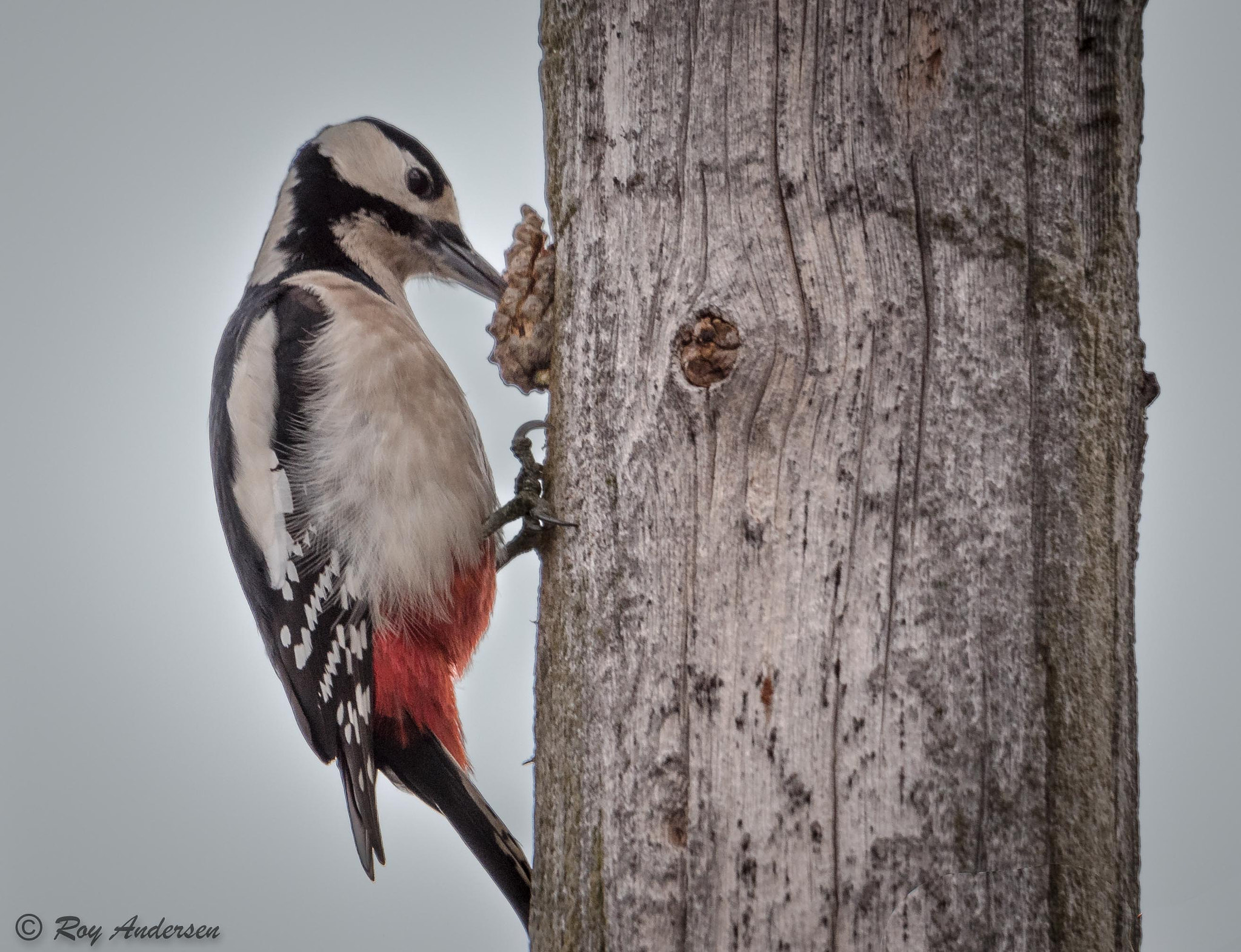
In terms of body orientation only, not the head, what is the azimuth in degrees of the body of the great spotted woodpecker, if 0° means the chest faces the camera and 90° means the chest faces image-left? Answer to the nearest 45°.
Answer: approximately 270°
